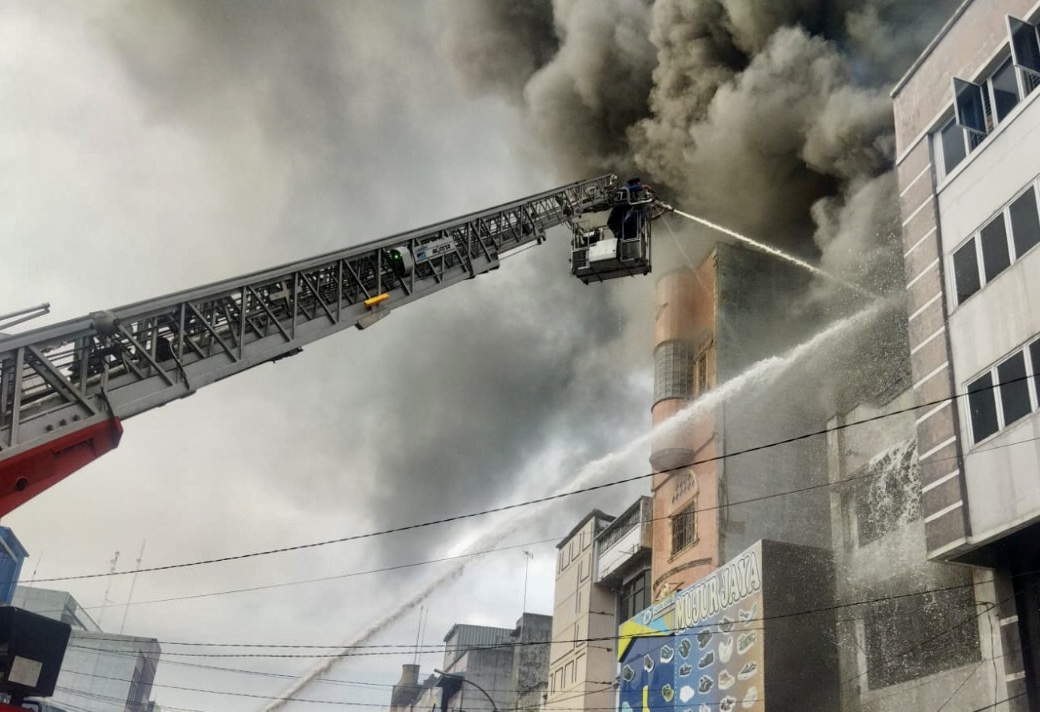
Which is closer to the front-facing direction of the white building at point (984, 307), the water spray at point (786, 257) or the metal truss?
the metal truss

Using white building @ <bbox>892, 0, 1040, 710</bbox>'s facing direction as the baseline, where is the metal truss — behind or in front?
in front

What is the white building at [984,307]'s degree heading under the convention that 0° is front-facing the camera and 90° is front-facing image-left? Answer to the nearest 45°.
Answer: approximately 45°

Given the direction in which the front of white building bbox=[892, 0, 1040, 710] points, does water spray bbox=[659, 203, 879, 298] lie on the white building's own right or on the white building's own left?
on the white building's own right
